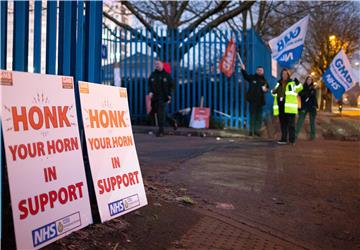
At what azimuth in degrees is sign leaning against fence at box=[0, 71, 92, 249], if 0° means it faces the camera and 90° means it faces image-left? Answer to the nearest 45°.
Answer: approximately 315°

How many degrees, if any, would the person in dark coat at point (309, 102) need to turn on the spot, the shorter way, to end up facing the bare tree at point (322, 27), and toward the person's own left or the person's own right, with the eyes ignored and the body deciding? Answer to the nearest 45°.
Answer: approximately 135° to the person's own right

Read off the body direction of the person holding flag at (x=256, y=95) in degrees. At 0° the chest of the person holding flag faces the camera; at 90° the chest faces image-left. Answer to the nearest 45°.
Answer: approximately 0°

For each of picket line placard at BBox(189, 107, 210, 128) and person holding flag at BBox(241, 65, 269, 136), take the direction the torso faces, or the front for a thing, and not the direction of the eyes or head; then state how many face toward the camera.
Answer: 2
